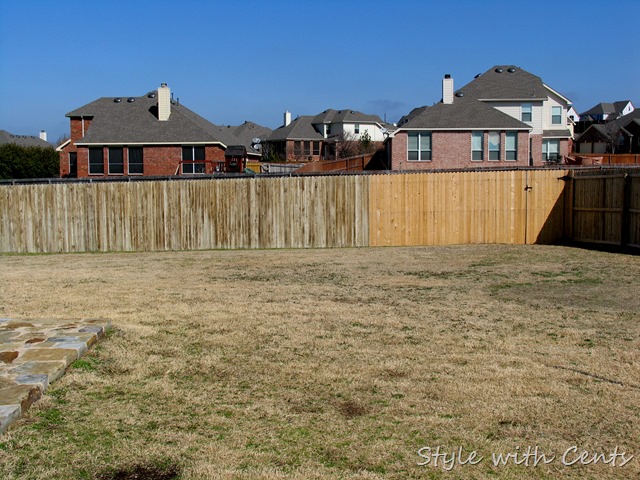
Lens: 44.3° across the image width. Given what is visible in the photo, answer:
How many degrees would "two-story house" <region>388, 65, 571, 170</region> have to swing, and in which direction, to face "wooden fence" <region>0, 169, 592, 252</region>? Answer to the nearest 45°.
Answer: approximately 180°

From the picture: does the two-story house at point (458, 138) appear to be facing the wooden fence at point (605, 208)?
no

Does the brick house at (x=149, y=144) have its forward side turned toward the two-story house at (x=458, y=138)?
no

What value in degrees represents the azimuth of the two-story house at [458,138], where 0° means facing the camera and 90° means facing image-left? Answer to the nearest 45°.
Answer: approximately 180°

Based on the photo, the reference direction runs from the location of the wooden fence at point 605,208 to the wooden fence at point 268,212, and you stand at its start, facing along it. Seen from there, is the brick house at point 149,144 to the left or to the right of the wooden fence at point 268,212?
right

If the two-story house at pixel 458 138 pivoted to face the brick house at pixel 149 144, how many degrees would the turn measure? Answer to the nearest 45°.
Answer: approximately 90° to its left

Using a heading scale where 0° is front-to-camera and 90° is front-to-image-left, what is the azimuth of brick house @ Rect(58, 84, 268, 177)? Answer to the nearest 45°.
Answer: approximately 180°

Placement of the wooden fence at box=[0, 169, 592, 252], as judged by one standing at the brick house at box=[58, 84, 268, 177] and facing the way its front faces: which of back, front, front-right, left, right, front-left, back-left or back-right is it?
back

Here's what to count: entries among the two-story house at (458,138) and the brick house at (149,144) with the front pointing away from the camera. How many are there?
2

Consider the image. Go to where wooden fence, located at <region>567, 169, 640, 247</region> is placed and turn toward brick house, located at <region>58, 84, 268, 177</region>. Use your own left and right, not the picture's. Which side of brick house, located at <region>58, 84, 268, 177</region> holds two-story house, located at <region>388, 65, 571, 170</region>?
right

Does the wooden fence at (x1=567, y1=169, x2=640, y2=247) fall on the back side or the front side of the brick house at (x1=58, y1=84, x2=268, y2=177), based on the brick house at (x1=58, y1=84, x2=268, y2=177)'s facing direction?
on the back side
